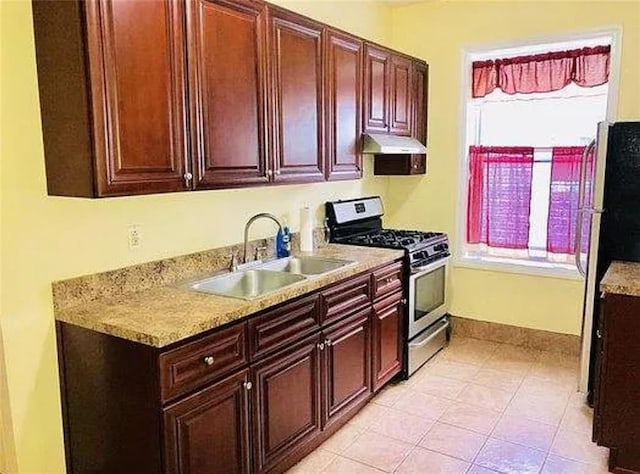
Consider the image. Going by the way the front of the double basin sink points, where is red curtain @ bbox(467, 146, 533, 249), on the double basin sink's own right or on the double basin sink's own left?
on the double basin sink's own left

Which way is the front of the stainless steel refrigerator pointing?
to the viewer's left

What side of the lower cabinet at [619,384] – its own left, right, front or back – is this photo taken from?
left

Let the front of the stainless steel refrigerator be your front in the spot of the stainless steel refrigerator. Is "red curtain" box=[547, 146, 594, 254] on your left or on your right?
on your right

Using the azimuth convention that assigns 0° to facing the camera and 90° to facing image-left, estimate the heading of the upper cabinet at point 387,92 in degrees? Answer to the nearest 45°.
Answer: approximately 315°

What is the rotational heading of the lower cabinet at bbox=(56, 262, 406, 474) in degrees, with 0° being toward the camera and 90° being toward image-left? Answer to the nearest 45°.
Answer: approximately 315°

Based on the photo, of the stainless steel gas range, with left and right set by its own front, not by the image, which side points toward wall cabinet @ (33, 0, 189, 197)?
right

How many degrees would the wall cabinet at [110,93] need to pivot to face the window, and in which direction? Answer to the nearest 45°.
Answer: approximately 45° to its left
